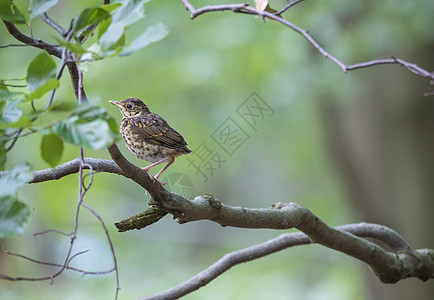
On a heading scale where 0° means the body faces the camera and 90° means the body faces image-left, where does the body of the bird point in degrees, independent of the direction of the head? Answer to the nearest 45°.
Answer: approximately 90°
